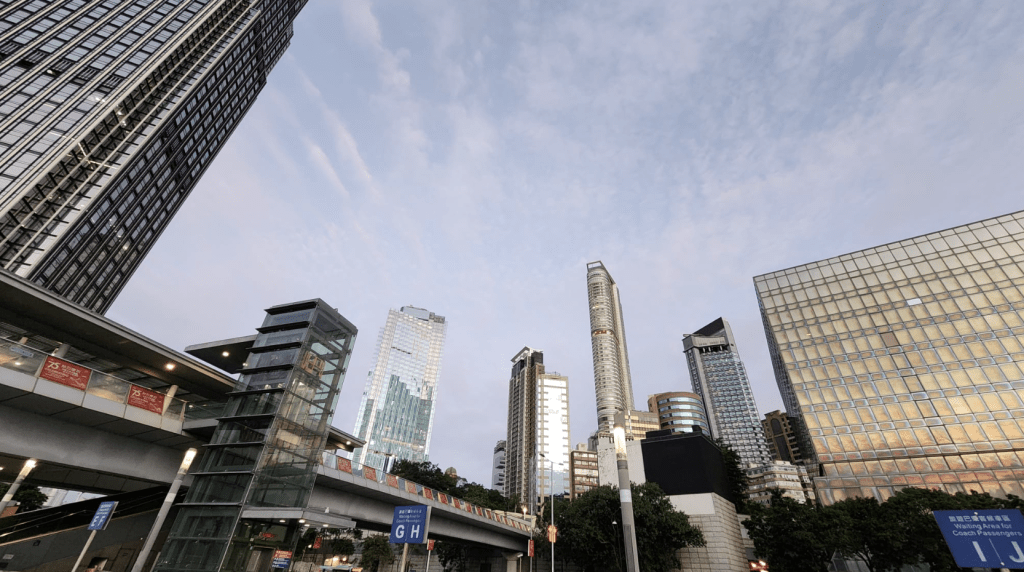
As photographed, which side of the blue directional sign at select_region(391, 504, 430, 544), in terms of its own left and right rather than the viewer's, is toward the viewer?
front

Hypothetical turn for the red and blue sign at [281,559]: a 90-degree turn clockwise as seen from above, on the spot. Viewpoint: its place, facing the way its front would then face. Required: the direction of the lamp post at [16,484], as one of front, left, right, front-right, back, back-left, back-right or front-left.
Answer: front-left

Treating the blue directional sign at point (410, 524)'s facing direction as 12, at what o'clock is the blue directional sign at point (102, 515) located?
the blue directional sign at point (102, 515) is roughly at 3 o'clock from the blue directional sign at point (410, 524).

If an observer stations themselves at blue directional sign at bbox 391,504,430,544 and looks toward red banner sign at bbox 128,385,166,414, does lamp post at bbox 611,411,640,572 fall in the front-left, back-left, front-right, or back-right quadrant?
back-left

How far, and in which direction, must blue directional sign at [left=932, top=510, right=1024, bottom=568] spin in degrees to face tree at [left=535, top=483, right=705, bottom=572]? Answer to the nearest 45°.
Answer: approximately 135° to its right

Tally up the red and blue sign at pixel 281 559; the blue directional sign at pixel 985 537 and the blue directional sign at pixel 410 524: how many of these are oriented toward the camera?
3

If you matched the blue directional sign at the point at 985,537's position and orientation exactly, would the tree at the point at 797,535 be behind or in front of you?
behind

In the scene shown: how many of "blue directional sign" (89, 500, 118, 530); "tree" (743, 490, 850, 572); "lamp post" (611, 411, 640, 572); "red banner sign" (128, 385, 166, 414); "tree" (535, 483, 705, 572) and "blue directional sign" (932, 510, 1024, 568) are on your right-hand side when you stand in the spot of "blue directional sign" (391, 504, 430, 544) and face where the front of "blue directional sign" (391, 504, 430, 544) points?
2

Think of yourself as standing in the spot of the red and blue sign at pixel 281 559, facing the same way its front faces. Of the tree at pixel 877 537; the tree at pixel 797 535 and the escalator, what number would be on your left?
2

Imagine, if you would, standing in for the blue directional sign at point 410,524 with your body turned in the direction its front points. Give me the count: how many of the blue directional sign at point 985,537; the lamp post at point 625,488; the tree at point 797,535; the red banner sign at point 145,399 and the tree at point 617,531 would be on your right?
1

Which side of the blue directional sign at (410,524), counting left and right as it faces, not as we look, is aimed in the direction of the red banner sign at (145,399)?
right

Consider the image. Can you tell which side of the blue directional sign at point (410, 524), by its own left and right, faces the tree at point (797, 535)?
left

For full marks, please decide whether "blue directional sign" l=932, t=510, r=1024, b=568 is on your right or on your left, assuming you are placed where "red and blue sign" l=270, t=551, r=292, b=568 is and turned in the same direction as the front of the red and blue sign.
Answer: on your left

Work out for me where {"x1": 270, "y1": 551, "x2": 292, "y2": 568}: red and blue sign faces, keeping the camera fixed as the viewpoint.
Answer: facing the viewer

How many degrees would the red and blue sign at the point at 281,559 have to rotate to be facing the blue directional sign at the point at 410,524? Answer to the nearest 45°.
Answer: approximately 45° to its left

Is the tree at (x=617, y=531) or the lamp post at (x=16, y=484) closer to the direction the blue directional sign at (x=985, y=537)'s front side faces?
the lamp post
